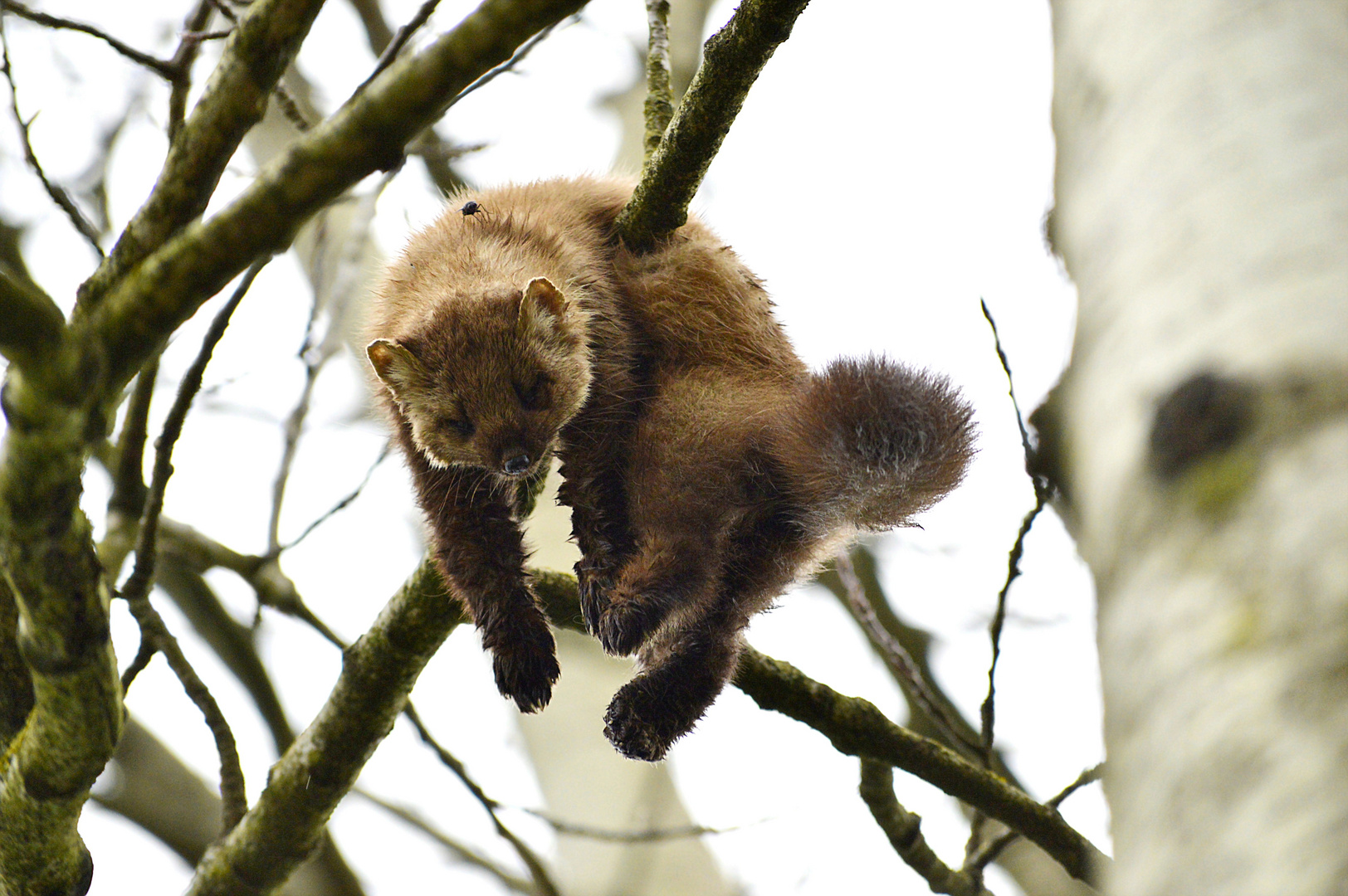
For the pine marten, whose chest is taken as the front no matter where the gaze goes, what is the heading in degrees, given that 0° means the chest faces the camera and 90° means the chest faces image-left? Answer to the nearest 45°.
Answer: approximately 45°
